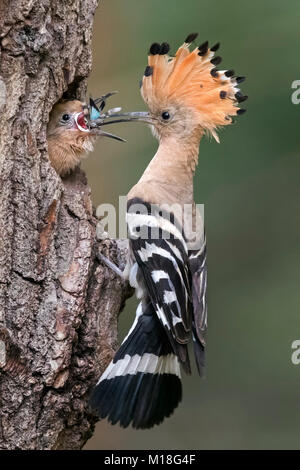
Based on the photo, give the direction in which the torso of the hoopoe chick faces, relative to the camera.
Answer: to the viewer's right
